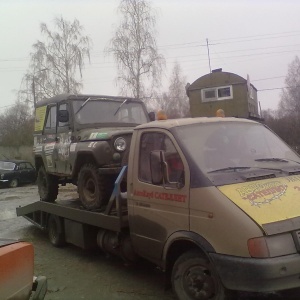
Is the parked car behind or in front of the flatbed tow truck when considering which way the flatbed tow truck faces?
behind

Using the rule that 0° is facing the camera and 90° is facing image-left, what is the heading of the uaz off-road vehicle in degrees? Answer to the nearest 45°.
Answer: approximately 315°

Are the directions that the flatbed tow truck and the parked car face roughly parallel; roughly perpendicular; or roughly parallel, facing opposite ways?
roughly perpendicular

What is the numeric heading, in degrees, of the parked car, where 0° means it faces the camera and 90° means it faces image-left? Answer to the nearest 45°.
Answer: approximately 45°

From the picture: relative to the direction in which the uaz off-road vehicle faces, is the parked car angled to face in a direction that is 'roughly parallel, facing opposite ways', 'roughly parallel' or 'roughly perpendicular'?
roughly perpendicular

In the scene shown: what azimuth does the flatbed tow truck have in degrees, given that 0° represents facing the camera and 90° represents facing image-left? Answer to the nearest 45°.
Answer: approximately 315°

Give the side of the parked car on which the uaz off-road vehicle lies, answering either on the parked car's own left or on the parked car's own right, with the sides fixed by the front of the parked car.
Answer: on the parked car's own left
